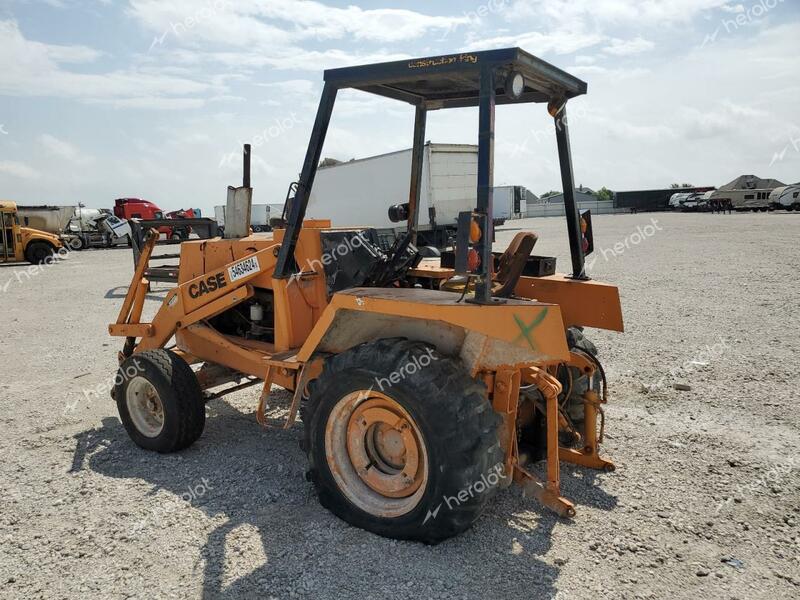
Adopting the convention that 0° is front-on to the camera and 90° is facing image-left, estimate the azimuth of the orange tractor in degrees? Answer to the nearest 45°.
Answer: approximately 135°

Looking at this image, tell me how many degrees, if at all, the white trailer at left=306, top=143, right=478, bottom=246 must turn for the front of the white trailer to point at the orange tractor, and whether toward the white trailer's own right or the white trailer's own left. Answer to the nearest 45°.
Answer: approximately 135° to the white trailer's own left

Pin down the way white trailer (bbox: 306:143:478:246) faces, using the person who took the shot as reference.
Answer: facing away from the viewer and to the left of the viewer
